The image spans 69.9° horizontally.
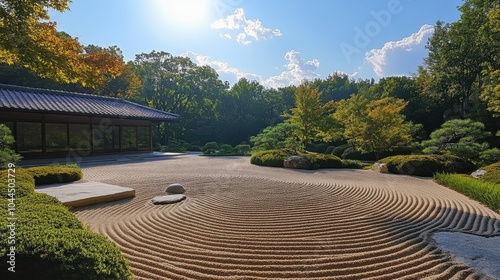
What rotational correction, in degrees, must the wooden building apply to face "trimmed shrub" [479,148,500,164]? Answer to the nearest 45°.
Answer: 0° — it already faces it

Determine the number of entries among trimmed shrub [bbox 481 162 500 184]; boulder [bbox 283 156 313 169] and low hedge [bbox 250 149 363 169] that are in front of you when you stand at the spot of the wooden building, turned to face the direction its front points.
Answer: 3

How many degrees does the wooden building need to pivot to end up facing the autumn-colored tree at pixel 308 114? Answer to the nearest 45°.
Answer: approximately 45° to its left

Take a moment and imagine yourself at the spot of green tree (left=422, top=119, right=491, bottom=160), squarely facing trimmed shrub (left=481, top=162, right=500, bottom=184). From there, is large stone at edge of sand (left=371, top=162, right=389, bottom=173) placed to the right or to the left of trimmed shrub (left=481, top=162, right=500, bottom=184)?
right

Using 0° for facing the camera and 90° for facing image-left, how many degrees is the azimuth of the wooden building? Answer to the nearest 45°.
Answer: approximately 315°

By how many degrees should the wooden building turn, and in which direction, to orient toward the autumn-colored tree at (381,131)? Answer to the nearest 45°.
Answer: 0° — it already faces it
